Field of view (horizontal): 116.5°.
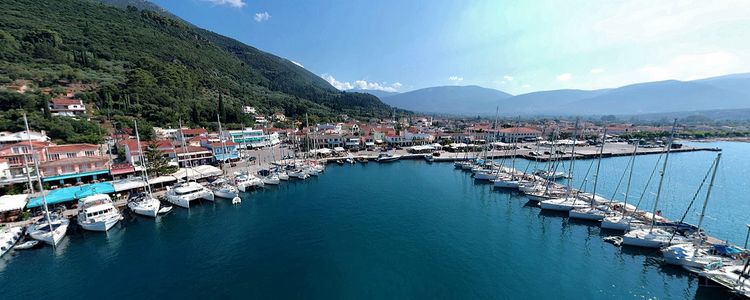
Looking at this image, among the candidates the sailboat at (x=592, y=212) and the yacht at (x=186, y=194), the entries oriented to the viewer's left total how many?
1

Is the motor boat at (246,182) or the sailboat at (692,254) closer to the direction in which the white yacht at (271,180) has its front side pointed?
the sailboat

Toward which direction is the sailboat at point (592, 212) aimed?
to the viewer's left

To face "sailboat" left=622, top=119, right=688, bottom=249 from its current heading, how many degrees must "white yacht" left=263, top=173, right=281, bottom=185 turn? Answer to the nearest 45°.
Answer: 0° — it already faces it

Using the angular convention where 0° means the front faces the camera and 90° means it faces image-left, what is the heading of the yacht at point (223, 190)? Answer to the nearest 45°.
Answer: approximately 315°

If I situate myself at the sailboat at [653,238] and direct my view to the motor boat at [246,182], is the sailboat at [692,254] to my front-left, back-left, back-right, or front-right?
back-left

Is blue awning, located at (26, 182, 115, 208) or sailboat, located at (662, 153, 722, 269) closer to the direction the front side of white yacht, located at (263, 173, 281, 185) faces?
the sailboat

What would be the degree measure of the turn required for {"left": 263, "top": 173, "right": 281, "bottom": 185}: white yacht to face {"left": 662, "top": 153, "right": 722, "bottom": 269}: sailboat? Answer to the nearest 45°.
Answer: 0° — it already faces it

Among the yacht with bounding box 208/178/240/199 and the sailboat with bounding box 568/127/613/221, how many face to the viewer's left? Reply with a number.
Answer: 1

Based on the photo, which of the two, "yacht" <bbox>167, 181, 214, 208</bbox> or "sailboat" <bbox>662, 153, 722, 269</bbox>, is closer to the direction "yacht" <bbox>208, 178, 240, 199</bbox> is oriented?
the sailboat

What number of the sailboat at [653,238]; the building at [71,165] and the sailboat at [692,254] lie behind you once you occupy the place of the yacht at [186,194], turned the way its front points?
1

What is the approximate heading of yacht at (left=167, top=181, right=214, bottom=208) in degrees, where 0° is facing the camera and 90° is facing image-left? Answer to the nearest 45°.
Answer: approximately 315°
